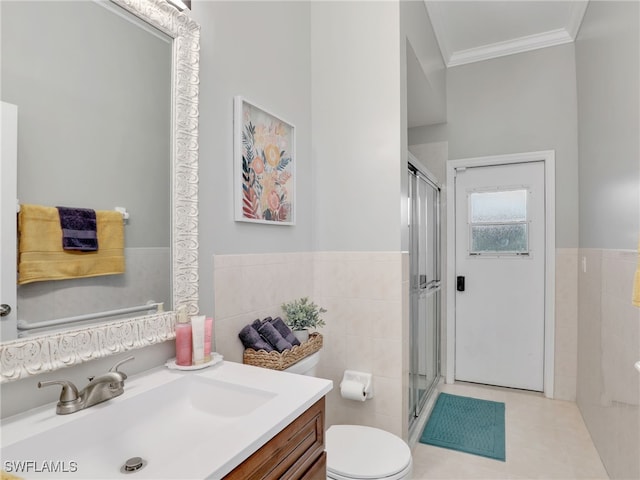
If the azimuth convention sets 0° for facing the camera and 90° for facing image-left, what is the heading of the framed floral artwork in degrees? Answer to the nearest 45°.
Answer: approximately 315°

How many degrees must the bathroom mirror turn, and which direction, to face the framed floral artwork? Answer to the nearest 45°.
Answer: approximately 90° to its left

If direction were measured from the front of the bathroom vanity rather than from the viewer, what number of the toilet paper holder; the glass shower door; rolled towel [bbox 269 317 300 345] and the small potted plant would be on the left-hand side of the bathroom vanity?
4

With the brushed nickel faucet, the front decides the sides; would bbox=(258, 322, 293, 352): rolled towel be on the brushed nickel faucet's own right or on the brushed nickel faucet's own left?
on the brushed nickel faucet's own left

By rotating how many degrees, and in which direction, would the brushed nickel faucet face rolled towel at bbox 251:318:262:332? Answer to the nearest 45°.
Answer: approximately 90° to its left

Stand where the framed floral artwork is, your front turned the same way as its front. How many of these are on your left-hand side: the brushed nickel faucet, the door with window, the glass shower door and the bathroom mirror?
2

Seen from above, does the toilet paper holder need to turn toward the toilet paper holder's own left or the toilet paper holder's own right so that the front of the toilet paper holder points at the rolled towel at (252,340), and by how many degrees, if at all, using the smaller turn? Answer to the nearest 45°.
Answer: approximately 45° to the toilet paper holder's own right

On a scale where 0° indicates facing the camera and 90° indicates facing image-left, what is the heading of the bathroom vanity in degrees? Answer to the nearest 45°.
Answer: approximately 315°

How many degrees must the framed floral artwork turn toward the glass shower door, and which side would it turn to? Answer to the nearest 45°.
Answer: approximately 90° to its left
